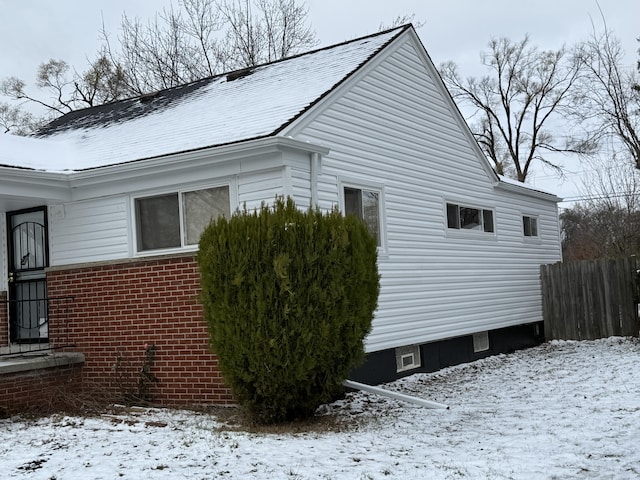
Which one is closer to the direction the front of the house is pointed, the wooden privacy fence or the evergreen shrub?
the evergreen shrub

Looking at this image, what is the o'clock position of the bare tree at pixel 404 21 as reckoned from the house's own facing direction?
The bare tree is roughly at 5 o'clock from the house.

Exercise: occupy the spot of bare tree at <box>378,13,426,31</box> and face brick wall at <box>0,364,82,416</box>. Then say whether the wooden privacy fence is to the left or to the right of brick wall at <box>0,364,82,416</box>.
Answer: left

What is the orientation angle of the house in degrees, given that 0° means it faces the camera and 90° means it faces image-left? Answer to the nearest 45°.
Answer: approximately 45°

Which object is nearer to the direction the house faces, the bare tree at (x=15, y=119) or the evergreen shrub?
the evergreen shrub

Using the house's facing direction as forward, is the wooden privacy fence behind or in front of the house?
behind

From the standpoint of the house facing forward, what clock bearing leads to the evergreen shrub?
The evergreen shrub is roughly at 10 o'clock from the house.
